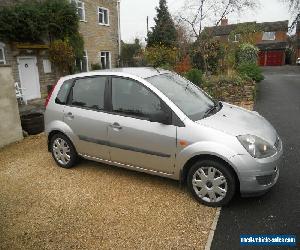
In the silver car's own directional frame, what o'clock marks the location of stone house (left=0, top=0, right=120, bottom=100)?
The stone house is roughly at 7 o'clock from the silver car.

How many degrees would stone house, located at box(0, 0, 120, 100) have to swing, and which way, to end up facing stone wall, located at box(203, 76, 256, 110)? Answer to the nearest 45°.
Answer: approximately 45° to its left

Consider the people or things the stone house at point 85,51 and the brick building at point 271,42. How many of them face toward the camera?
2

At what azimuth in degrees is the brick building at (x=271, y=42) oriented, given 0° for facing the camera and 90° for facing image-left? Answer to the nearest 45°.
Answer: approximately 0°

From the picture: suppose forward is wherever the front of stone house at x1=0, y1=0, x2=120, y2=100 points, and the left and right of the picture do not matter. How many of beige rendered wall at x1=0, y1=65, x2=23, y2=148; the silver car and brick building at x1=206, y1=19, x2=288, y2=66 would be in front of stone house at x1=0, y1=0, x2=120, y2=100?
2

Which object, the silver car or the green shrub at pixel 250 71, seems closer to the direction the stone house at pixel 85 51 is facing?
the silver car

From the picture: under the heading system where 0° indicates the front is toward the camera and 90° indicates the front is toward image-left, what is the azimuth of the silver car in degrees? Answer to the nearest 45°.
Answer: approximately 315°

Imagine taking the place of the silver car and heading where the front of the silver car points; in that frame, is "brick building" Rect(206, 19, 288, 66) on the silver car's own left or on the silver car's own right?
on the silver car's own left

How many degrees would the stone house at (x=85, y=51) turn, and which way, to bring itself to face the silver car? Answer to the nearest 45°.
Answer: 0° — it already faces it

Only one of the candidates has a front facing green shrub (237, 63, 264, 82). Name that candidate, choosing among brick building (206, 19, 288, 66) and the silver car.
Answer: the brick building

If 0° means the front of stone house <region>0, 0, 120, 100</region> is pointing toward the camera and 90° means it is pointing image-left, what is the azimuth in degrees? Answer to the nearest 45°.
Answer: approximately 0°

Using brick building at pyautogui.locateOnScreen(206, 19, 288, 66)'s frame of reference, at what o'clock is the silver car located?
The silver car is roughly at 12 o'clock from the brick building.
